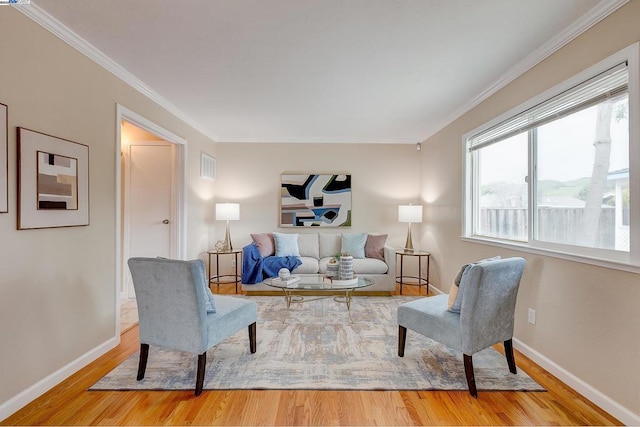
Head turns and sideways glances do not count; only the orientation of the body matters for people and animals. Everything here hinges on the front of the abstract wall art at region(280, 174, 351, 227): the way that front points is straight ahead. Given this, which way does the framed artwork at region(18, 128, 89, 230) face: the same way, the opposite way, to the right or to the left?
to the left

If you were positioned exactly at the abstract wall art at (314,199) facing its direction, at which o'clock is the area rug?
The area rug is roughly at 12 o'clock from the abstract wall art.

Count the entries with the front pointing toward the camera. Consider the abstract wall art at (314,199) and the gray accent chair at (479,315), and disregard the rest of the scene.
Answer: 1

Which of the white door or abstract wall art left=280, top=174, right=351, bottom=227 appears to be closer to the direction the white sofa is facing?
the white door

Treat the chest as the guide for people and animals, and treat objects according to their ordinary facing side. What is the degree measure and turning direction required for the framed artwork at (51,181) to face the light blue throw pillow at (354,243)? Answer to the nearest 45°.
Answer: approximately 45° to its left
